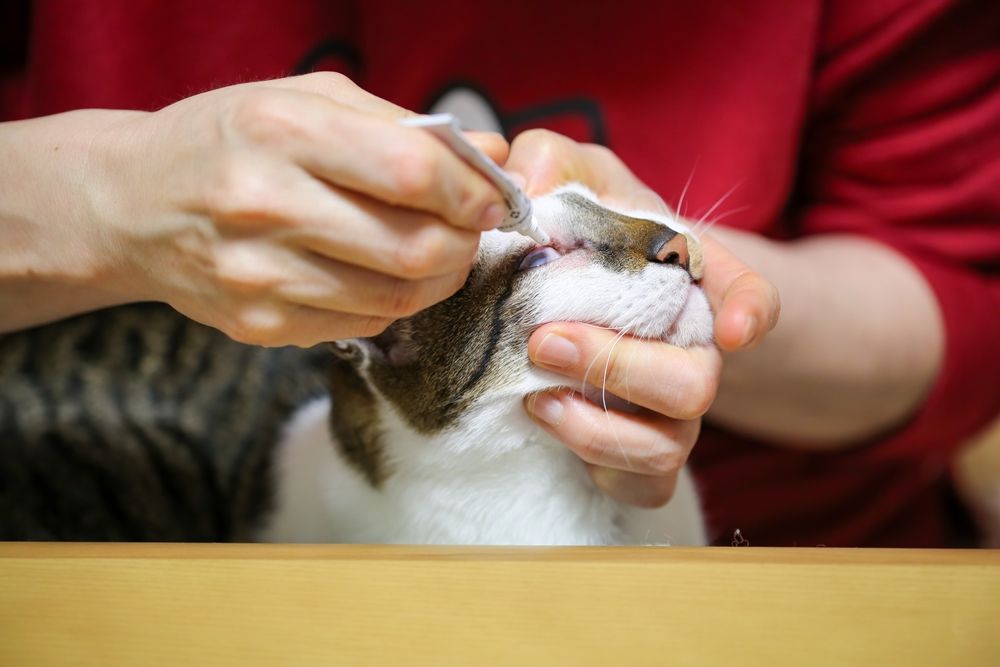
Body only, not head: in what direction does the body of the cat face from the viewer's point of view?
to the viewer's right
